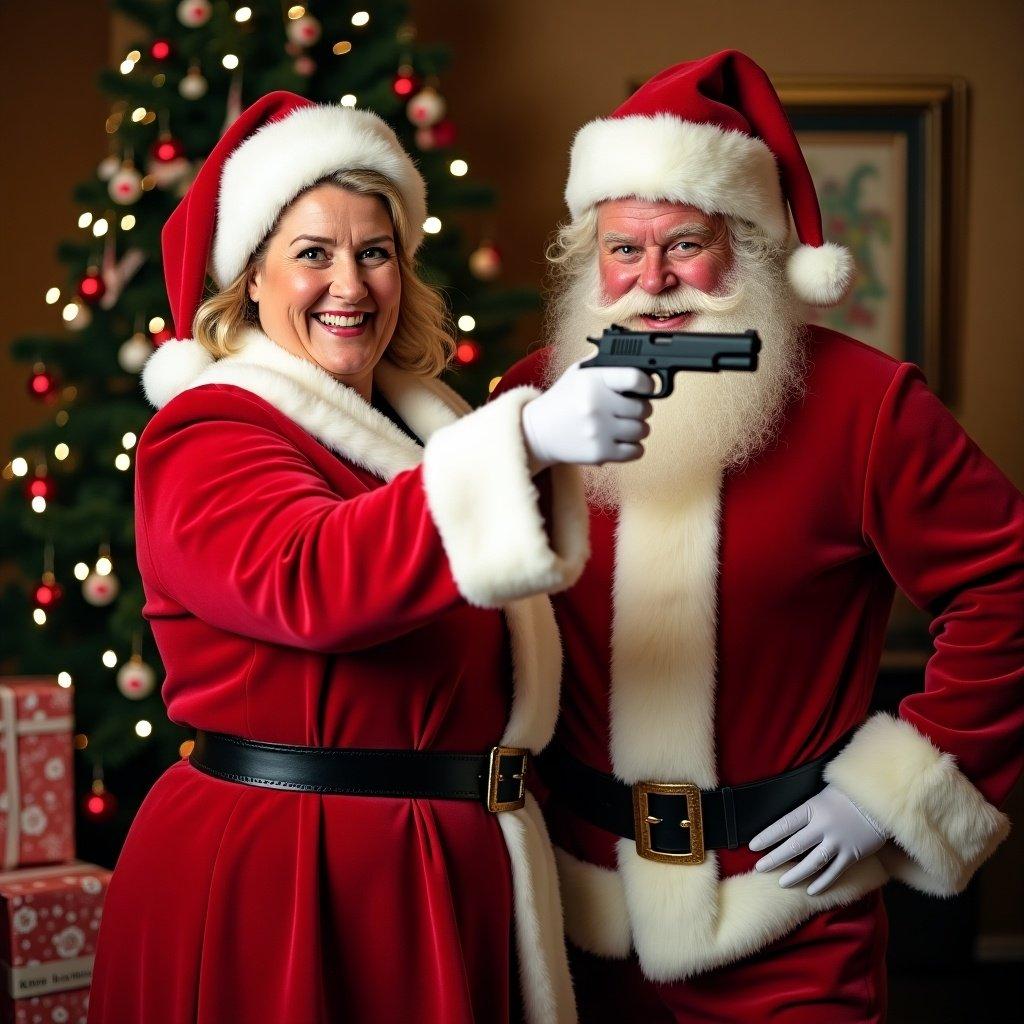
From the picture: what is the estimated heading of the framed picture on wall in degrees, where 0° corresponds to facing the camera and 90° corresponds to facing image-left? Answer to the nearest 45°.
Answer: approximately 0°

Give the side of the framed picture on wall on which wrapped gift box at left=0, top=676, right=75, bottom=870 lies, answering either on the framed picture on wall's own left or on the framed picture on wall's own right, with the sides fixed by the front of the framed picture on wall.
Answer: on the framed picture on wall's own right

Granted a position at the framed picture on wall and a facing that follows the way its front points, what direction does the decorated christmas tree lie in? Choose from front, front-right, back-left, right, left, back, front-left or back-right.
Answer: front-right

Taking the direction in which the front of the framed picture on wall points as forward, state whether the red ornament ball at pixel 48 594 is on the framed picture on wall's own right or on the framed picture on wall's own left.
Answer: on the framed picture on wall's own right

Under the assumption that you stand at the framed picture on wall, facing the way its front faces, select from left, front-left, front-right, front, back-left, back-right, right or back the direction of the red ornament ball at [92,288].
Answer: front-right

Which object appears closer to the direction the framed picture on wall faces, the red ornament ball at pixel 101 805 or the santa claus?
the santa claus

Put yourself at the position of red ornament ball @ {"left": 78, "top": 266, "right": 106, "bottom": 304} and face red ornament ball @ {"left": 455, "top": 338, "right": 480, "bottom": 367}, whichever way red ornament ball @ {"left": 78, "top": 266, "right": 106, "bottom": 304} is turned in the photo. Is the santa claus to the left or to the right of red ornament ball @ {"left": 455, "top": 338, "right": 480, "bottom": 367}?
right

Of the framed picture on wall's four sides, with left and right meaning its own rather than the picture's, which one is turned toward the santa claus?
front

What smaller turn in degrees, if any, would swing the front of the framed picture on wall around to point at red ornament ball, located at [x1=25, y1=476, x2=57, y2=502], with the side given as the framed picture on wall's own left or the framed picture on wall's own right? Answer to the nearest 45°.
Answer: approximately 45° to the framed picture on wall's own right

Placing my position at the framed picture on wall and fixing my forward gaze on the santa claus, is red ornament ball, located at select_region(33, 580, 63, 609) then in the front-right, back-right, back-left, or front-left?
front-right

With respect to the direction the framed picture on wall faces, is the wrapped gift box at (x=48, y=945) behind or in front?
in front
